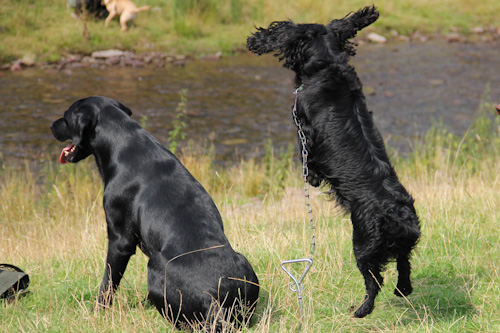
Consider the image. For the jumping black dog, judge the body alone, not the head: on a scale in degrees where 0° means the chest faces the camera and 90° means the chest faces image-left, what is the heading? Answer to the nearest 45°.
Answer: approximately 135°

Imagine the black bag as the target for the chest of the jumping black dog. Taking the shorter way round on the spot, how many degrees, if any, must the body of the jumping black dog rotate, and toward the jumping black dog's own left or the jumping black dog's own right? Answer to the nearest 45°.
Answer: approximately 45° to the jumping black dog's own left
